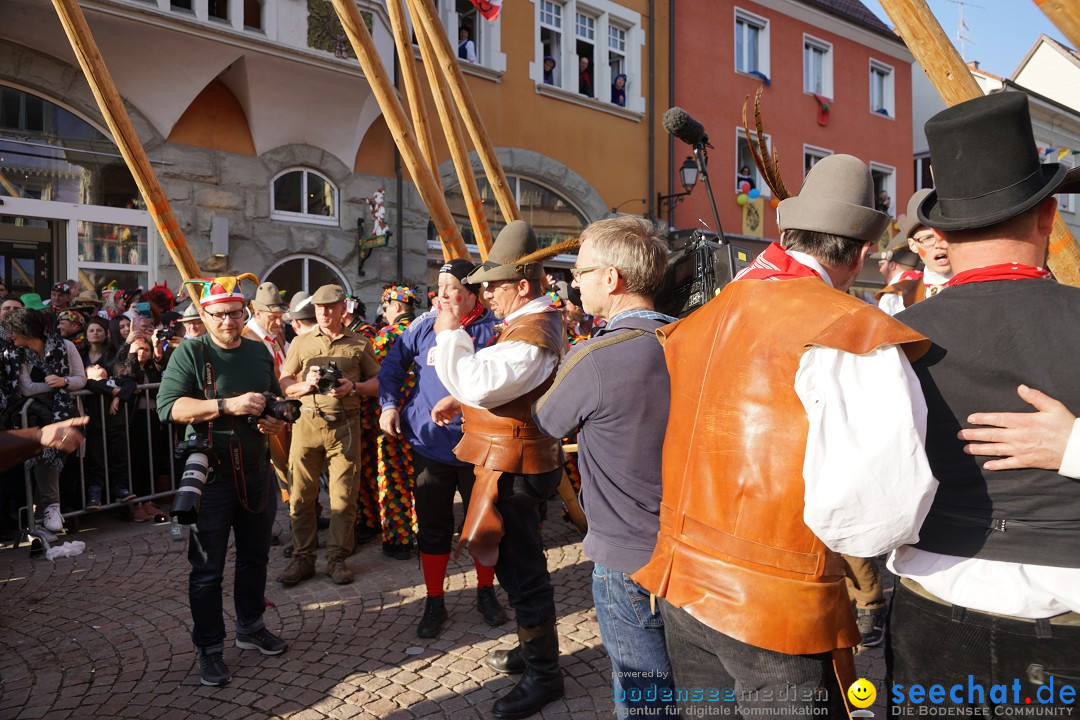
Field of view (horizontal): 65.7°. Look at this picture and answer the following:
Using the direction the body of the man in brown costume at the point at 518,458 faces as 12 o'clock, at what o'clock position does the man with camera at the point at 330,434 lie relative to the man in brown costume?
The man with camera is roughly at 2 o'clock from the man in brown costume.

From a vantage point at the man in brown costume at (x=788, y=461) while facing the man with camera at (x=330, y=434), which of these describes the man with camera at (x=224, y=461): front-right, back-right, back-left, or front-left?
front-left

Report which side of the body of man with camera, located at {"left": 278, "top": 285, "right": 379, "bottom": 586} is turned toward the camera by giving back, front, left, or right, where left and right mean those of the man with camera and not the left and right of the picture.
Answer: front

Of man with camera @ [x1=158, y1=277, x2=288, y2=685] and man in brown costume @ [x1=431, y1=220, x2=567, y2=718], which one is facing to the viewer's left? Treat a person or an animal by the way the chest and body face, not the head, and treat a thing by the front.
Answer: the man in brown costume

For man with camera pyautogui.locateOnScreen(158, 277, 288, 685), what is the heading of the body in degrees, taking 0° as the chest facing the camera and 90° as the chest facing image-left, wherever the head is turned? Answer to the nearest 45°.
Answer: approximately 315°

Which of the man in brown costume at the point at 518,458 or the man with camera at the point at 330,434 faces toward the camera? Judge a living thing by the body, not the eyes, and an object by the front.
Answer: the man with camera

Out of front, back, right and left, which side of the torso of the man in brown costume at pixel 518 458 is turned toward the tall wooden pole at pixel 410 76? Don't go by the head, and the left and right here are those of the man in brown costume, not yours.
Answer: right

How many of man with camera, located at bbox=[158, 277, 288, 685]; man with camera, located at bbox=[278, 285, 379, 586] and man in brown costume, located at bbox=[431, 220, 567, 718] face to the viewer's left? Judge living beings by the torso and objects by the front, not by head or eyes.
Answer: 1

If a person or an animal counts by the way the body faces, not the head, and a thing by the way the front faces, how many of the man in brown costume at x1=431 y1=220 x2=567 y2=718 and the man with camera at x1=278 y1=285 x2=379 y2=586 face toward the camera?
1

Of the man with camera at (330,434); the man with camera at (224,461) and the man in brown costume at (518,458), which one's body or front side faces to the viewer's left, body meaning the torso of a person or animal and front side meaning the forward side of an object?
the man in brown costume

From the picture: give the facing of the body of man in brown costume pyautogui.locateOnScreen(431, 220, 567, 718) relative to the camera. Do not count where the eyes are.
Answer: to the viewer's left

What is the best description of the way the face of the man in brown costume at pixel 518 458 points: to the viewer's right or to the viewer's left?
to the viewer's left
